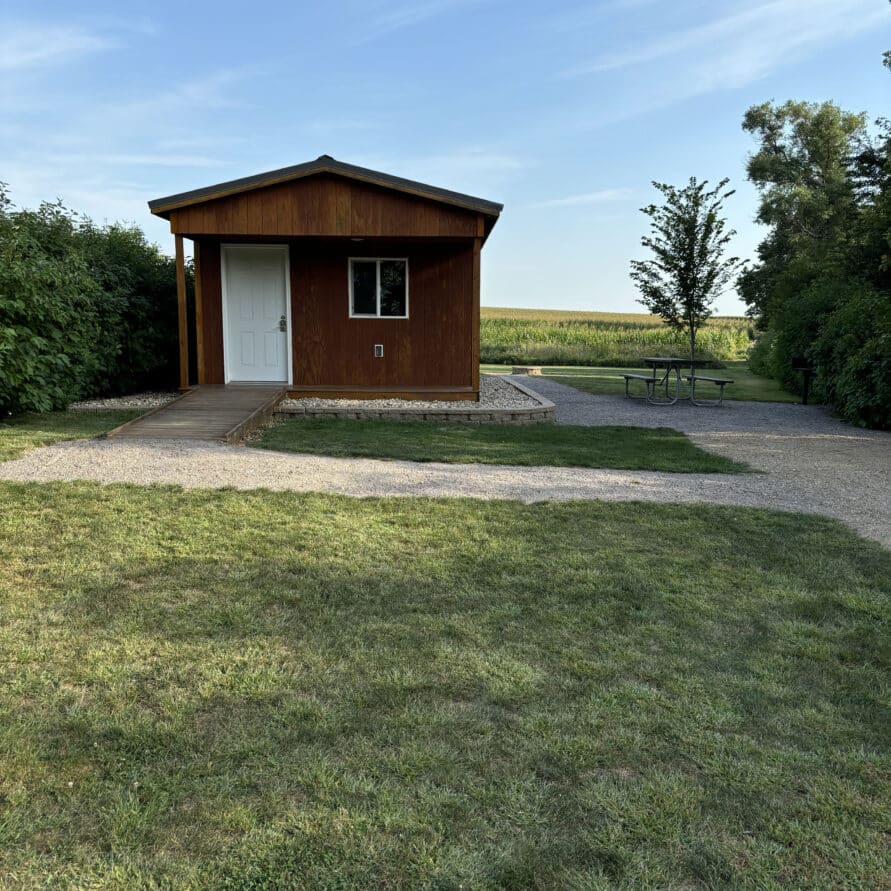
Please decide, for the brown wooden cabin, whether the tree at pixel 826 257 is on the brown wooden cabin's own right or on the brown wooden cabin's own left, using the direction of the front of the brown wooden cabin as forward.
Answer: on the brown wooden cabin's own left

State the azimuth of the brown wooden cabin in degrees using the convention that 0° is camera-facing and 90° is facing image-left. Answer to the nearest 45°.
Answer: approximately 0°

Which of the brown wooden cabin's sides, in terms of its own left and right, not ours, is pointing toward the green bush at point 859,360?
left

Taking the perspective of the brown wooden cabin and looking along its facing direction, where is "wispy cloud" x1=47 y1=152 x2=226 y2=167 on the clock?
The wispy cloud is roughly at 5 o'clock from the brown wooden cabin.

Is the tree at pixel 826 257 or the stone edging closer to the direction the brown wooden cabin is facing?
the stone edging

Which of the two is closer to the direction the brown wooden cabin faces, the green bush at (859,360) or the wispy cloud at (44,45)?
the green bush

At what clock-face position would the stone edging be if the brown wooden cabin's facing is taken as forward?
The stone edging is roughly at 11 o'clock from the brown wooden cabin.

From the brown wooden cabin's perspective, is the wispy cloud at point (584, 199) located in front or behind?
behind

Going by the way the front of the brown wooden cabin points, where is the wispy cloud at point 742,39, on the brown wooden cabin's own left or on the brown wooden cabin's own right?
on the brown wooden cabin's own left

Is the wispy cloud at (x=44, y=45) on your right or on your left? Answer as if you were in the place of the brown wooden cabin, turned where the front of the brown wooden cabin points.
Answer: on your right

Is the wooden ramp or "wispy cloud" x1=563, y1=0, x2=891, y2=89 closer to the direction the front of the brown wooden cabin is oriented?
the wooden ramp

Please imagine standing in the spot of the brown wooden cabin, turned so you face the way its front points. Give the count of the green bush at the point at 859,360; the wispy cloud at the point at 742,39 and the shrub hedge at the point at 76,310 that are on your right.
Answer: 1

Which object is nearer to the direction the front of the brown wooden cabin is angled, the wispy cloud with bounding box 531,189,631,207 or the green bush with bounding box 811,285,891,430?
the green bush

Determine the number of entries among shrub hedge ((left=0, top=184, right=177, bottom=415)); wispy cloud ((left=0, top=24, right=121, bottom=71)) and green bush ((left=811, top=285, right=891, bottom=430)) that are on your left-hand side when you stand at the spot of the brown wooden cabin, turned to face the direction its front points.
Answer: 1

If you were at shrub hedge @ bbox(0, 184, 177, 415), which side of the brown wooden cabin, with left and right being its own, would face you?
right
